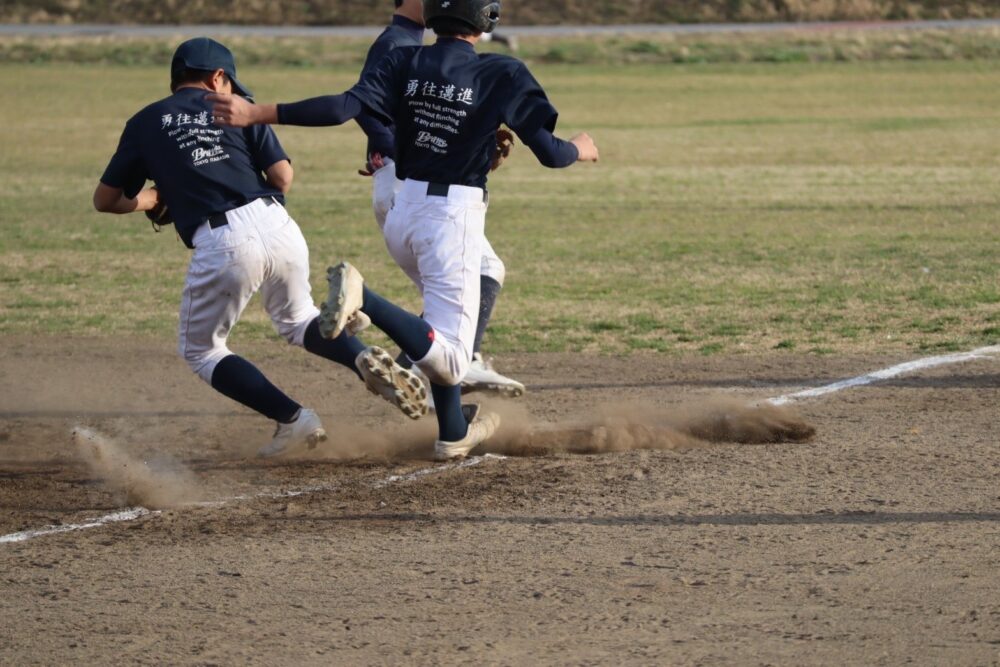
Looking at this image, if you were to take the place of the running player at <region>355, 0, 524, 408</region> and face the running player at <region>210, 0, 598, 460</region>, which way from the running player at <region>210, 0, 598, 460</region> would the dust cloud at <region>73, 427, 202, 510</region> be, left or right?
right

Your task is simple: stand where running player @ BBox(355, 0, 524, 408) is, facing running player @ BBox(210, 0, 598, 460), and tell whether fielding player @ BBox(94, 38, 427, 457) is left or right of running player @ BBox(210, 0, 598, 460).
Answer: right

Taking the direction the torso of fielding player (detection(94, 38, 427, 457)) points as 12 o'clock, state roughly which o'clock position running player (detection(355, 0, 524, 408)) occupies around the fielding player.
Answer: The running player is roughly at 3 o'clock from the fielding player.

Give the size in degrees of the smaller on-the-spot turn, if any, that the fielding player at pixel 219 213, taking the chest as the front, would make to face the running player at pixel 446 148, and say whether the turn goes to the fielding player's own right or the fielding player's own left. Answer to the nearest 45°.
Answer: approximately 135° to the fielding player's own right

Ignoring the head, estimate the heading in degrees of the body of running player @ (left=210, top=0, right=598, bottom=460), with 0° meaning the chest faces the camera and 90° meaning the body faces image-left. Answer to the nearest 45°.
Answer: approximately 225°

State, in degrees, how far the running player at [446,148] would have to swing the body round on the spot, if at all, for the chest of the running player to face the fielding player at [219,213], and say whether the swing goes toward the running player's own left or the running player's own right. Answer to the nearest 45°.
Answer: approximately 135° to the running player's own left

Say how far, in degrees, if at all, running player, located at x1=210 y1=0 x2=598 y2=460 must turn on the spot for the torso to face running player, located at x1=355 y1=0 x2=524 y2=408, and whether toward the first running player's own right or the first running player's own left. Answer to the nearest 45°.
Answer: approximately 45° to the first running player's own left

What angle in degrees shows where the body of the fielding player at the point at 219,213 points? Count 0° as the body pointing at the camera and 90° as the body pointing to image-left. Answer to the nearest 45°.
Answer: approximately 135°
